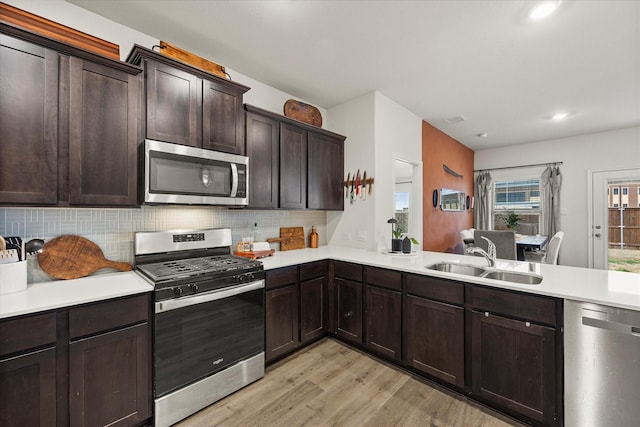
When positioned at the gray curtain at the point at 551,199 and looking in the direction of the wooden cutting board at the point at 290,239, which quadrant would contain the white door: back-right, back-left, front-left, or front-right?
back-left

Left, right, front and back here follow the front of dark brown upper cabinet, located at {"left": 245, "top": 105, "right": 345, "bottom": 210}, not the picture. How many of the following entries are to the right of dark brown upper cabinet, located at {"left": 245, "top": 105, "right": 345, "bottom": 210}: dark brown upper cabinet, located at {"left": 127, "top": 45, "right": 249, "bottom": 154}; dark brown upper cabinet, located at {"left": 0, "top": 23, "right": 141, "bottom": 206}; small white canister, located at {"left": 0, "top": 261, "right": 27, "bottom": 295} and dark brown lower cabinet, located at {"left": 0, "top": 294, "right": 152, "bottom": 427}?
4

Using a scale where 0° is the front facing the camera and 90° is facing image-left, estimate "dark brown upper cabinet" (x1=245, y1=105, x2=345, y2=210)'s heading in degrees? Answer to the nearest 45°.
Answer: approximately 315°

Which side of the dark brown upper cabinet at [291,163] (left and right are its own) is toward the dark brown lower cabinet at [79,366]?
right

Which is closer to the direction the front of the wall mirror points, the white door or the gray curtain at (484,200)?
the white door

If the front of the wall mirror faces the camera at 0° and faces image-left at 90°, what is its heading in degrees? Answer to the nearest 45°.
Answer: approximately 315°

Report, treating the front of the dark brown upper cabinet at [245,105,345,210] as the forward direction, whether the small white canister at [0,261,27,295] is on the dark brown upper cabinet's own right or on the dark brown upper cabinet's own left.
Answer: on the dark brown upper cabinet's own right

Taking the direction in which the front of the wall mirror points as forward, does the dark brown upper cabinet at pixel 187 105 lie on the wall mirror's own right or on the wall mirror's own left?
on the wall mirror's own right

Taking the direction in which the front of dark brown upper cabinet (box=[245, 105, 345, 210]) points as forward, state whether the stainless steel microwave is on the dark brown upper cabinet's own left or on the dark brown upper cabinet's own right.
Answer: on the dark brown upper cabinet's own right

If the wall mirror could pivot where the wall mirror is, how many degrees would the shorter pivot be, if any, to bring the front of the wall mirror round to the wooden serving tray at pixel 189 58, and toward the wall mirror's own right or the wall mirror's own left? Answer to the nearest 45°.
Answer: approximately 90° to the wall mirror's own right

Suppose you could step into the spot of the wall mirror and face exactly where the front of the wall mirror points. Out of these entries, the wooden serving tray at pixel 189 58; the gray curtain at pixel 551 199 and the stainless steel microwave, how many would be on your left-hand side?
1

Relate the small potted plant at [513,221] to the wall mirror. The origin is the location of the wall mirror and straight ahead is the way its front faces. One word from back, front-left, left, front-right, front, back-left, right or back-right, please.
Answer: left
